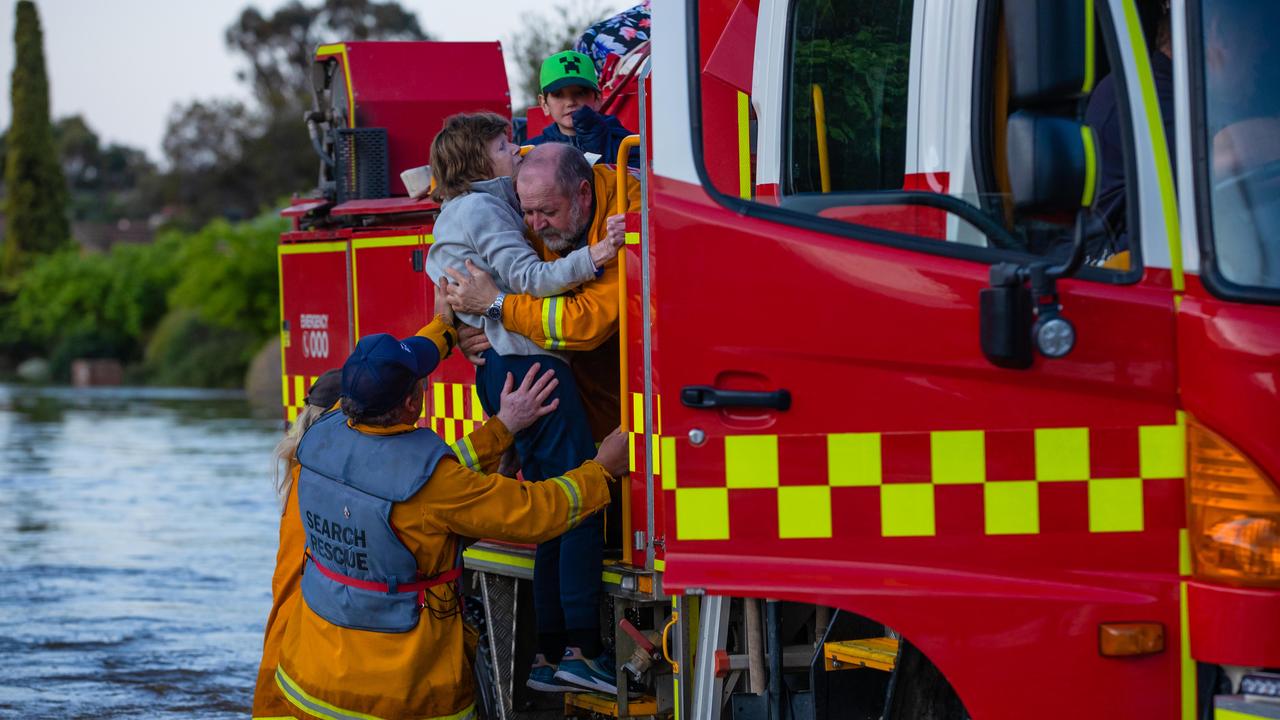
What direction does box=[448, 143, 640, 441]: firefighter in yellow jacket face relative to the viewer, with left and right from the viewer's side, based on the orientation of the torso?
facing the viewer and to the left of the viewer

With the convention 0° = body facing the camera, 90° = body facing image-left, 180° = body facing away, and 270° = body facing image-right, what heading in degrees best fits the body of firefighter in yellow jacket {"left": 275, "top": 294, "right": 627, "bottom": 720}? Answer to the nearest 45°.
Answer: approximately 225°

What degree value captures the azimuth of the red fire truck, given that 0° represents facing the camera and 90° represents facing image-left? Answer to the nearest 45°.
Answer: approximately 315°

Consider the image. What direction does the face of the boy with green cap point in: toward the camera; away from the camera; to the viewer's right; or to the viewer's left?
toward the camera

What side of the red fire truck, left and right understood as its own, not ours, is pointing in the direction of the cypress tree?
back

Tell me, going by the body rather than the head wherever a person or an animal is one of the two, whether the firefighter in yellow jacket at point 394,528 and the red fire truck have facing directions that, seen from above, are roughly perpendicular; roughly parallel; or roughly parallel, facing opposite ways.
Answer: roughly perpendicular

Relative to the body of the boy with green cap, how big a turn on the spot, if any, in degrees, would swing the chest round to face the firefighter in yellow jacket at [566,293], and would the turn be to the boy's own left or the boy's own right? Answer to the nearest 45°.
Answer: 0° — they already face them

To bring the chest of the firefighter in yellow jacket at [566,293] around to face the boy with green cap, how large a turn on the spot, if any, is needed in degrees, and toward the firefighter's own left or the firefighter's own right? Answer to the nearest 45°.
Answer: approximately 135° to the firefighter's own right

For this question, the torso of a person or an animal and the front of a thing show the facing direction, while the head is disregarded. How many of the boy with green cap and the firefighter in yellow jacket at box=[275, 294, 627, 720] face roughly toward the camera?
1

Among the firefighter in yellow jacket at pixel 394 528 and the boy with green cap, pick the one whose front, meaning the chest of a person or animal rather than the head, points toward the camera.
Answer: the boy with green cap

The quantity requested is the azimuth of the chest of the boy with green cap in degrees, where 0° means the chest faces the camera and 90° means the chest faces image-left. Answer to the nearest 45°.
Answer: approximately 0°

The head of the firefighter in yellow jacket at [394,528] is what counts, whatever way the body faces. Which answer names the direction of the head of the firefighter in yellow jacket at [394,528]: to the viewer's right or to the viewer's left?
to the viewer's right

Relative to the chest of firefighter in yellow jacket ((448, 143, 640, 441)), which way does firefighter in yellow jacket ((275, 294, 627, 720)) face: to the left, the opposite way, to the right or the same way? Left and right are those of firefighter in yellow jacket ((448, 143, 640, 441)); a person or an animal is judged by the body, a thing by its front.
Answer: the opposite way
